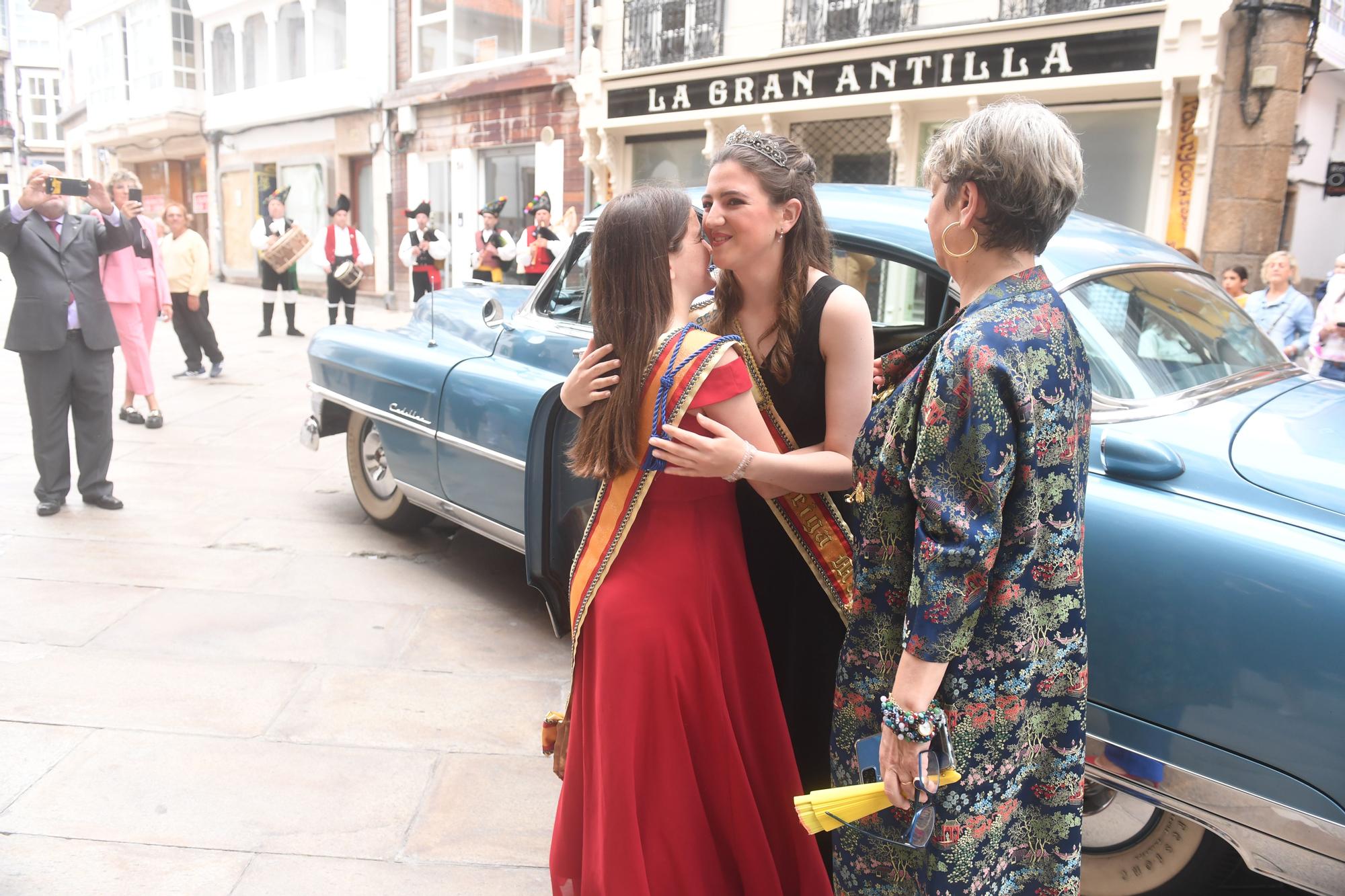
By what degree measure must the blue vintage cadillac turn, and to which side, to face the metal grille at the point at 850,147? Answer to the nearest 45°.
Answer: approximately 45° to its right

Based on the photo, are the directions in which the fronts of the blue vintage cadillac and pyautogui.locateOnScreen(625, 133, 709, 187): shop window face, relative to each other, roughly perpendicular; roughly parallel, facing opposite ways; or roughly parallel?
roughly perpendicular

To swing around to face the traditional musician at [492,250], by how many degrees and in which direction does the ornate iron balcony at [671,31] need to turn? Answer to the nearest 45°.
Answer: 0° — it already faces them

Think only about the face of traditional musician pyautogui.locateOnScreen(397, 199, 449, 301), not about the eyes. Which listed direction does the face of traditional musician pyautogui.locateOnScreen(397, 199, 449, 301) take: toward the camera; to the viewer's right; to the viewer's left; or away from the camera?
toward the camera

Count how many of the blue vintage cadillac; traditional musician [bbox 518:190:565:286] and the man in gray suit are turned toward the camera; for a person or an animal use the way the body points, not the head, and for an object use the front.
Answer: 2

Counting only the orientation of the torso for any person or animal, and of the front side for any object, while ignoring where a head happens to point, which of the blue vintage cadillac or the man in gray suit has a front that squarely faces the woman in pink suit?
the blue vintage cadillac

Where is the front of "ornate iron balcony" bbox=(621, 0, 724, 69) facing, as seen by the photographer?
facing the viewer and to the left of the viewer

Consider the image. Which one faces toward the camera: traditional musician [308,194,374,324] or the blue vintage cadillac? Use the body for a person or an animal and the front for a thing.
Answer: the traditional musician

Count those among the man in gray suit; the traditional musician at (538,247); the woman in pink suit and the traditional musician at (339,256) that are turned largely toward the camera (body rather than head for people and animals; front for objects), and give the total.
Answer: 4

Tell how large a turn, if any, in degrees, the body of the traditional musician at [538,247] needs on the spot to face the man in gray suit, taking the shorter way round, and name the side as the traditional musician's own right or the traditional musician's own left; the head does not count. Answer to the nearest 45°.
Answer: approximately 45° to the traditional musician's own right

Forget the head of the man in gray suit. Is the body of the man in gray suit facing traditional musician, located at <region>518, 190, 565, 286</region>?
no

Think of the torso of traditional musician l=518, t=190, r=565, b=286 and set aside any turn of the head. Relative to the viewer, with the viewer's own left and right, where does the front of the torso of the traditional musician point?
facing the viewer

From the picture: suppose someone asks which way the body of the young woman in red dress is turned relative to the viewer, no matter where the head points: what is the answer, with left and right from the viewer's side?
facing away from the viewer and to the right of the viewer

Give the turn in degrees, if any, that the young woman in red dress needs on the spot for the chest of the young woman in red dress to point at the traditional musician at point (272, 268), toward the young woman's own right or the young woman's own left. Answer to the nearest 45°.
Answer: approximately 90° to the young woman's own left

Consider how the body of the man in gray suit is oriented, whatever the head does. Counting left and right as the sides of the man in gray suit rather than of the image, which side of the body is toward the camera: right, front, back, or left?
front

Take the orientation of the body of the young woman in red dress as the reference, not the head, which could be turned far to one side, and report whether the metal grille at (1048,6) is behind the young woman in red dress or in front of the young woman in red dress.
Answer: in front

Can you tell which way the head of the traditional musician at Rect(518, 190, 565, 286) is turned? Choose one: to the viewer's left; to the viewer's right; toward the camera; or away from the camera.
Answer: toward the camera

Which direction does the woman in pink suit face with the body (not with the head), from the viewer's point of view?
toward the camera

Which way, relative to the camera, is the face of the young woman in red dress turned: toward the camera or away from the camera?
away from the camera
